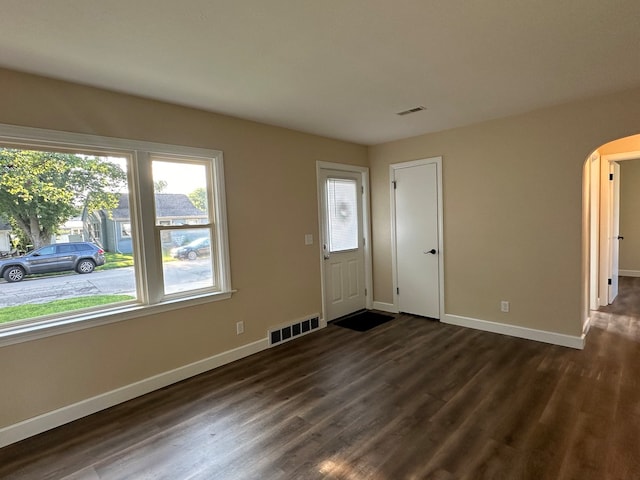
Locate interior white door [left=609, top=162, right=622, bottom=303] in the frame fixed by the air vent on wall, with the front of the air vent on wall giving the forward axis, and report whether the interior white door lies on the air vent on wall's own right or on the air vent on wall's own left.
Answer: on the air vent on wall's own left

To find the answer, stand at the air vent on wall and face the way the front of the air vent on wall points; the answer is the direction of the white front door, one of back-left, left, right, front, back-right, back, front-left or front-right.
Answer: left

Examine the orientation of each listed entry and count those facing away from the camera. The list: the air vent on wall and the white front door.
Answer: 0

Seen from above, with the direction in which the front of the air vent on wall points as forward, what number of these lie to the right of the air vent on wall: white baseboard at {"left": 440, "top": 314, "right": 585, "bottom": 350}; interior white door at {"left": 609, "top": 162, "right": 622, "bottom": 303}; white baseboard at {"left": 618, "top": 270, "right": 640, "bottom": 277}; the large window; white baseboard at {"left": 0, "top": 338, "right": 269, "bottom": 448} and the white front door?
2

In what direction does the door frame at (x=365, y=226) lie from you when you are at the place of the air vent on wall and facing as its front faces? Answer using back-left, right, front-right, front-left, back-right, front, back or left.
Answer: left

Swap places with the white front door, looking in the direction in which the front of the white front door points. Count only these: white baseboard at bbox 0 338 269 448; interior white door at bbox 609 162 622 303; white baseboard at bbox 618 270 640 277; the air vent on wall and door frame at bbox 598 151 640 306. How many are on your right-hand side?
2

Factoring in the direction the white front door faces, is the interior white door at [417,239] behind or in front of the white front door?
in front

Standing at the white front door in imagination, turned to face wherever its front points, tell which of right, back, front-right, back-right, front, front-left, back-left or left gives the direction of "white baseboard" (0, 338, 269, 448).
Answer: right

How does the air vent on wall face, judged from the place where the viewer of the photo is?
facing the viewer and to the right of the viewer

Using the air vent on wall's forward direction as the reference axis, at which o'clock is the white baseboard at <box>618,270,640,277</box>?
The white baseboard is roughly at 10 o'clock from the air vent on wall.

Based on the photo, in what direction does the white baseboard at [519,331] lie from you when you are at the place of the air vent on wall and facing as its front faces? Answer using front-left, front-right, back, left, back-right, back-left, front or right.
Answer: front-left

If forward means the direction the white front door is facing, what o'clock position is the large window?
The large window is roughly at 3 o'clock from the white front door.
